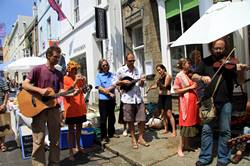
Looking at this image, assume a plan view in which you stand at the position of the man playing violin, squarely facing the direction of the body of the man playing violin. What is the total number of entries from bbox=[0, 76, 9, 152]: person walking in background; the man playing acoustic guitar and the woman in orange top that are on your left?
0

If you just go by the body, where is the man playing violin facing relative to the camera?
toward the camera

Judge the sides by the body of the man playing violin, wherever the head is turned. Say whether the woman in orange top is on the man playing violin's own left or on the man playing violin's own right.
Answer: on the man playing violin's own right

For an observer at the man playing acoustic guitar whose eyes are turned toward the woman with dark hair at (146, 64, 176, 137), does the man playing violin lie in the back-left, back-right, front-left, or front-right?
front-right

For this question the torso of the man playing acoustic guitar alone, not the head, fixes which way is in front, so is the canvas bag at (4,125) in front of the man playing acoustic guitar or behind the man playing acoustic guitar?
behind

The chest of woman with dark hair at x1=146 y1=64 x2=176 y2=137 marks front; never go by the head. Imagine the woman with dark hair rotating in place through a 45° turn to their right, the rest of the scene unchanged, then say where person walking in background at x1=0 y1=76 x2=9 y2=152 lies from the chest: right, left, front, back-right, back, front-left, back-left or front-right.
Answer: front

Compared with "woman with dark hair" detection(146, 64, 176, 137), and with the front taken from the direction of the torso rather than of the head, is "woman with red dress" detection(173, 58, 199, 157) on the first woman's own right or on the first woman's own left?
on the first woman's own left

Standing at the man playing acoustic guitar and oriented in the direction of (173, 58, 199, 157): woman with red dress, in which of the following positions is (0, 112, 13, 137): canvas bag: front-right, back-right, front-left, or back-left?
back-left

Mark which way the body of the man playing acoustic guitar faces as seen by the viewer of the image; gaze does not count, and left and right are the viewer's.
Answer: facing the viewer and to the right of the viewer

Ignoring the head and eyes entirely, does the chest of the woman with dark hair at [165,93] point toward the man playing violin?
no
